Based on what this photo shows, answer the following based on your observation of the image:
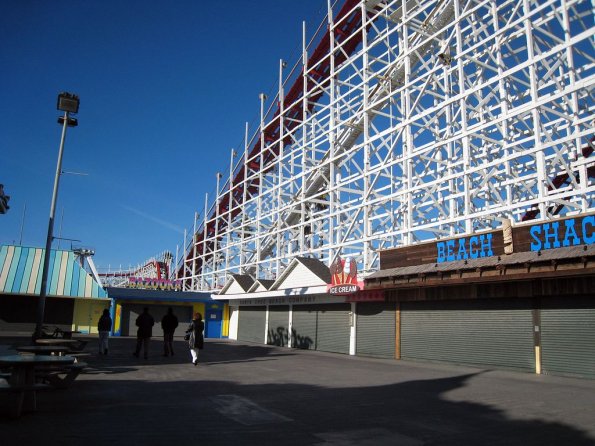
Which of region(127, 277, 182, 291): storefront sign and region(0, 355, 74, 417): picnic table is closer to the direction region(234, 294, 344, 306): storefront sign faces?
the picnic table

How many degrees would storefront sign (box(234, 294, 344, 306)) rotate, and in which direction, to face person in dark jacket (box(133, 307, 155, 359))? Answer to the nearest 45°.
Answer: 0° — it already faces them

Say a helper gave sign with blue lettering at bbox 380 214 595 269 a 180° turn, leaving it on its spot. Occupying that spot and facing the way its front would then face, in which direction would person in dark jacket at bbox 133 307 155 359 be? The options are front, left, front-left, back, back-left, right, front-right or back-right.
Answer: back-left

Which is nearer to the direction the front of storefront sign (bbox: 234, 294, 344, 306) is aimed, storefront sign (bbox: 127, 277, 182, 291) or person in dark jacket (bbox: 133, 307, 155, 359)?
the person in dark jacket

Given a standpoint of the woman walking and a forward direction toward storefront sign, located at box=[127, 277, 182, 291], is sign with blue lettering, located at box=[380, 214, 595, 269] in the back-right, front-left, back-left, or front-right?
back-right

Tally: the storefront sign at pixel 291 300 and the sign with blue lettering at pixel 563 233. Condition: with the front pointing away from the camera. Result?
0

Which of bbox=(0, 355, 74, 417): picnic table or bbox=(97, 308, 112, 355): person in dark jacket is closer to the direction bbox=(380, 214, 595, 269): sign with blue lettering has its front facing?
the picnic table

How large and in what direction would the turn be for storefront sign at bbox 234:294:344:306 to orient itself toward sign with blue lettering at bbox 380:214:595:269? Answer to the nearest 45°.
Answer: approximately 90° to its left

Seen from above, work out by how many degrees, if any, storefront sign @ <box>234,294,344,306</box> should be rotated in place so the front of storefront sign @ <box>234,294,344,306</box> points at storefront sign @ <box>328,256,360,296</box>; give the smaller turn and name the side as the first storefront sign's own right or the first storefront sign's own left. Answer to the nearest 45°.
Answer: approximately 45° to the first storefront sign's own left

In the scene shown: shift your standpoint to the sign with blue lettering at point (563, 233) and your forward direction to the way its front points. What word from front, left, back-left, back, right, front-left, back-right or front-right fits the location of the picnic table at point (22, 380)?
front

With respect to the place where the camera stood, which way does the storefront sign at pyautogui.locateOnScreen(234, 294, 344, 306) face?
facing the viewer and to the left of the viewer

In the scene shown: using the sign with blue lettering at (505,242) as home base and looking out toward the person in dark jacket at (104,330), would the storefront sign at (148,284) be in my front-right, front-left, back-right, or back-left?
front-right

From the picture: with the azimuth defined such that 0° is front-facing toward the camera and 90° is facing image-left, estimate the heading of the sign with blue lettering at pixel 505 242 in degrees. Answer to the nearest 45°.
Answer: approximately 45°

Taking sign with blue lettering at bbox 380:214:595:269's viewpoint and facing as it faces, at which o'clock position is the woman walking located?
The woman walking is roughly at 1 o'clock from the sign with blue lettering.

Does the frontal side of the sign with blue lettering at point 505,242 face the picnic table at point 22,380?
yes

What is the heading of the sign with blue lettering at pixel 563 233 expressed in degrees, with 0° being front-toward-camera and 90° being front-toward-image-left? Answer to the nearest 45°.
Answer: approximately 45°

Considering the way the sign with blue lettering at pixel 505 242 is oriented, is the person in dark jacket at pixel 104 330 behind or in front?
in front

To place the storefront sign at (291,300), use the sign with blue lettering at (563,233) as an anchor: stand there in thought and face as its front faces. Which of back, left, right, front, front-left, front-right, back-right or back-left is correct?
right
